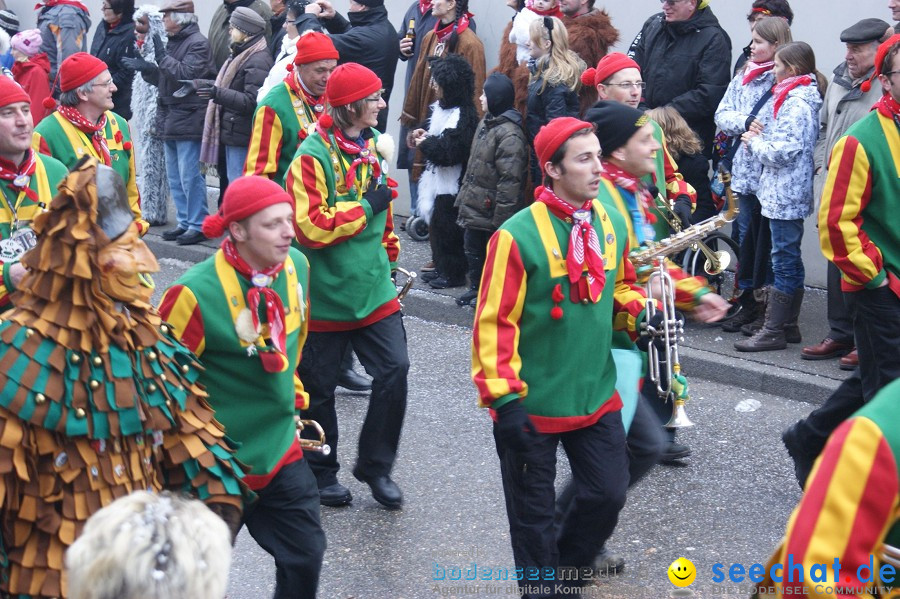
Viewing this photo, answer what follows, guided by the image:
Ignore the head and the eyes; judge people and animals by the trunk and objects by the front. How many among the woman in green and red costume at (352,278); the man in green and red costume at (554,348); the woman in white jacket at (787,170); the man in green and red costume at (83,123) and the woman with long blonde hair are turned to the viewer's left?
2

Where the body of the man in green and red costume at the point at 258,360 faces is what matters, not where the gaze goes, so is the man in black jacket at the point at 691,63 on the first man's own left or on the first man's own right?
on the first man's own left

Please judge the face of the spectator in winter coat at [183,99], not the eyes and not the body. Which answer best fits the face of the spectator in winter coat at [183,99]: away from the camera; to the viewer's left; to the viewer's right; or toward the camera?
to the viewer's left

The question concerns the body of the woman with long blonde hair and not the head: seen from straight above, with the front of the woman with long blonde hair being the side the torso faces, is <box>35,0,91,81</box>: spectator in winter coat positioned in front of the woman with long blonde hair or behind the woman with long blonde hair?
in front

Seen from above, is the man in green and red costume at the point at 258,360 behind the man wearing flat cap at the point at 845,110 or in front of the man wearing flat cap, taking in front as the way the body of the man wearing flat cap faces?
in front

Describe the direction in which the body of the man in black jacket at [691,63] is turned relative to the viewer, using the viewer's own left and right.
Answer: facing the viewer and to the left of the viewer

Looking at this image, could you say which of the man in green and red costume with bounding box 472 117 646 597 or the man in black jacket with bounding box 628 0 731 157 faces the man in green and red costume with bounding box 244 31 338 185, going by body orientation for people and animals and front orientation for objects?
the man in black jacket
